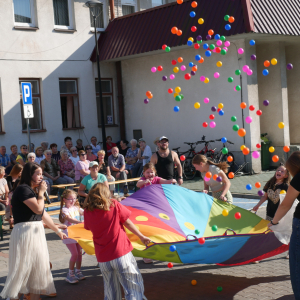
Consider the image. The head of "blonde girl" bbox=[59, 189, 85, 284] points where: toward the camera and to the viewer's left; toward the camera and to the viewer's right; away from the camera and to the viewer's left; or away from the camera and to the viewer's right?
toward the camera and to the viewer's right

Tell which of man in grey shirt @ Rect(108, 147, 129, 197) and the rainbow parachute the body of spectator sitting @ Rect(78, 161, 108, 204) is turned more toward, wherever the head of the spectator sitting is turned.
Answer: the rainbow parachute

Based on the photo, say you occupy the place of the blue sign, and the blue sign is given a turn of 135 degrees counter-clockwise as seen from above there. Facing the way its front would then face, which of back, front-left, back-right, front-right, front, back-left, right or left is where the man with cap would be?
right

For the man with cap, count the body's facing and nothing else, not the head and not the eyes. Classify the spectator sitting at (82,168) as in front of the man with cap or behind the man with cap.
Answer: behind

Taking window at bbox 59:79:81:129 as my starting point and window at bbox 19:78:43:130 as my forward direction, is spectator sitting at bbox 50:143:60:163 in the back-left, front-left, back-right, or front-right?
front-left

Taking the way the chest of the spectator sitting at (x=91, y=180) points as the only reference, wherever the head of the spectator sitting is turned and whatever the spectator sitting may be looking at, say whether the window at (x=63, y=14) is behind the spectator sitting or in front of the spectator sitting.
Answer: behind

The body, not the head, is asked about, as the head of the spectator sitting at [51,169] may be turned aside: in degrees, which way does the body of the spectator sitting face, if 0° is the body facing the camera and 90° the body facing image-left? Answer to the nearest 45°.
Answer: approximately 315°

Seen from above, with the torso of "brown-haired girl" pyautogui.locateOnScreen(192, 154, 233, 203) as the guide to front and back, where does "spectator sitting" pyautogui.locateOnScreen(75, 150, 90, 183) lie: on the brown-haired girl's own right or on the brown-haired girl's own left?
on the brown-haired girl's own right

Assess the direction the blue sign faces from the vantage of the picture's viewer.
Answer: facing the viewer

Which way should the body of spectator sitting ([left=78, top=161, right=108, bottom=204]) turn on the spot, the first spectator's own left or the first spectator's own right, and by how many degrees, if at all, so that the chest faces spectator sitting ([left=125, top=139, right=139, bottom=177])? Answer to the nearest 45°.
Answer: approximately 180°

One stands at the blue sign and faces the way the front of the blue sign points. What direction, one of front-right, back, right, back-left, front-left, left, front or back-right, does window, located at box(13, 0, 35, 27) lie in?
back

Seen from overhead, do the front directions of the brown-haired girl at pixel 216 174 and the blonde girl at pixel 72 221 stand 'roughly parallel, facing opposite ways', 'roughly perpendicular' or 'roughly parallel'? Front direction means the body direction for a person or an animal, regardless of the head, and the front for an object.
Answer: roughly perpendicular

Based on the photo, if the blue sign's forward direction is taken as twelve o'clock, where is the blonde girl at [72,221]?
The blonde girl is roughly at 12 o'clock from the blue sign.

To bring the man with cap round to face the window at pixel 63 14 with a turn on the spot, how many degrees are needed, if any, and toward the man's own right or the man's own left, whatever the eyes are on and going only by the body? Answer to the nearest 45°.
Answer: approximately 180°

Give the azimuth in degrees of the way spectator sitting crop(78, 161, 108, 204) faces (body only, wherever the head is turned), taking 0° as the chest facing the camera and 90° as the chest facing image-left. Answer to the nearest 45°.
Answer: approximately 0°
